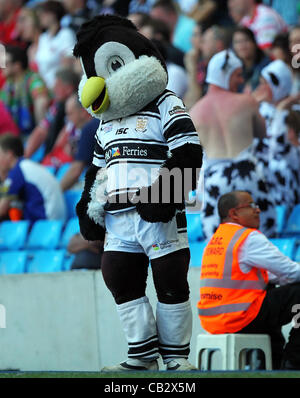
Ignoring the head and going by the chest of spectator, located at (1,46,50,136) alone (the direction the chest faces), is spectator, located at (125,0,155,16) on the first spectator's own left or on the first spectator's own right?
on the first spectator's own left

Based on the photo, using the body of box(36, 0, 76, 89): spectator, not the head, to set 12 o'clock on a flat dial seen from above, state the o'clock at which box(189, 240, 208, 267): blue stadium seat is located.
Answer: The blue stadium seat is roughly at 10 o'clock from the spectator.

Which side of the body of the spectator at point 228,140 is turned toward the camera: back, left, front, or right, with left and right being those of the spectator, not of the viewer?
back

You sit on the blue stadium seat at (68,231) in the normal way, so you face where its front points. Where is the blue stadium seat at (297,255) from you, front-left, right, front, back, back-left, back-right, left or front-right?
left

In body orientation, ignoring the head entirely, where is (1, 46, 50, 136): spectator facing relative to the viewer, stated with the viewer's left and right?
facing the viewer and to the left of the viewer

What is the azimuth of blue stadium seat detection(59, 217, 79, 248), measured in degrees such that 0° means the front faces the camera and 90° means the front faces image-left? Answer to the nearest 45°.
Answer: approximately 45°

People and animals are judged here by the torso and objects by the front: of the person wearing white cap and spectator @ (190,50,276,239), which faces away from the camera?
the spectator

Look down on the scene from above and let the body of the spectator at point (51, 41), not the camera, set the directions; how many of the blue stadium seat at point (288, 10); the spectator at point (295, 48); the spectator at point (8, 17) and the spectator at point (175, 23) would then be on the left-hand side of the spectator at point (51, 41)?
3

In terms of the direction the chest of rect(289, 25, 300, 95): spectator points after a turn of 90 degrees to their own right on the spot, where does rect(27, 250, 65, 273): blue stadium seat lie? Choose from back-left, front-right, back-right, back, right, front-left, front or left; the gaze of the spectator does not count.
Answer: front

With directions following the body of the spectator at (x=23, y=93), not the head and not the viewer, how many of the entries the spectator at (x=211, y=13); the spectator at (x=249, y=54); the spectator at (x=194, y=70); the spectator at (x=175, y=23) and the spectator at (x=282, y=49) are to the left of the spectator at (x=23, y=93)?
5

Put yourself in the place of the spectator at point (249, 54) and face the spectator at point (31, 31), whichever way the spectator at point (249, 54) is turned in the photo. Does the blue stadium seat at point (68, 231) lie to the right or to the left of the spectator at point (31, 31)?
left
